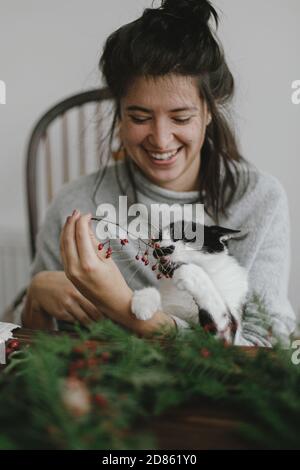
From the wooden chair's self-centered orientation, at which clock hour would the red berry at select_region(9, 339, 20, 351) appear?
The red berry is roughly at 12 o'clock from the wooden chair.

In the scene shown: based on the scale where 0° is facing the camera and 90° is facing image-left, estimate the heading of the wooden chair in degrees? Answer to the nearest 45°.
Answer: approximately 0°

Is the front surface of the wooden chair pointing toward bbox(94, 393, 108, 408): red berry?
yes
